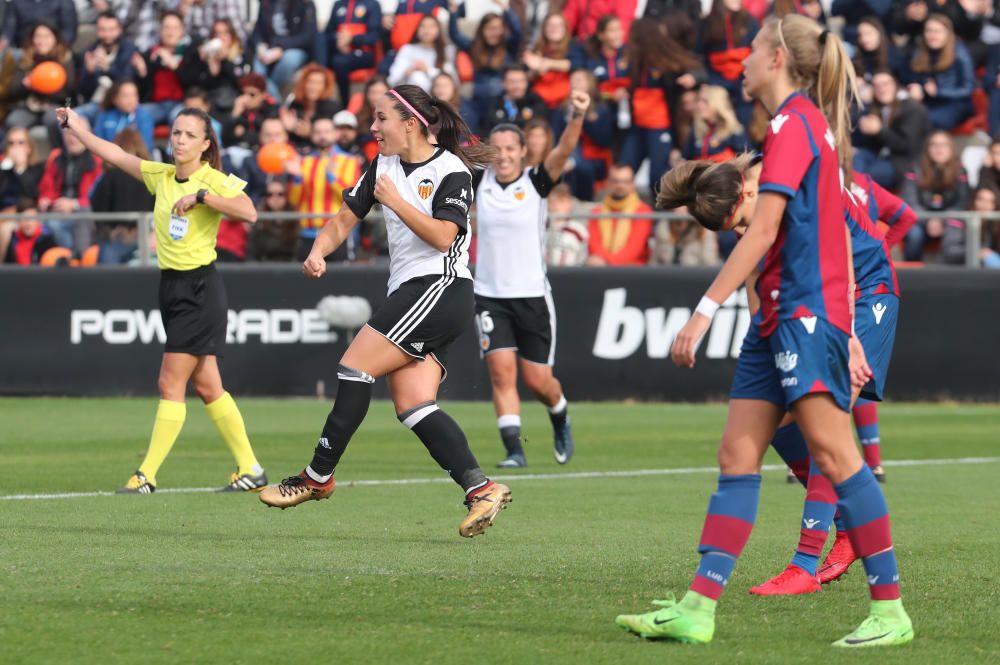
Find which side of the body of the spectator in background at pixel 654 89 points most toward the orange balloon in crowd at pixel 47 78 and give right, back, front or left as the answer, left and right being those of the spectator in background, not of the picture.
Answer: right

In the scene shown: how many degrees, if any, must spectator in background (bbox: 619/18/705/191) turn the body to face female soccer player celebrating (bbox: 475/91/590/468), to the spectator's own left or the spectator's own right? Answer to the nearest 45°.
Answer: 0° — they already face them

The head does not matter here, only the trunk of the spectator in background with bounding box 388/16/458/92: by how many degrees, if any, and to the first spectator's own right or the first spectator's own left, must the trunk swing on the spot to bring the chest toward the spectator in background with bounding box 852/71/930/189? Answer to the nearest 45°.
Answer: approximately 45° to the first spectator's own left

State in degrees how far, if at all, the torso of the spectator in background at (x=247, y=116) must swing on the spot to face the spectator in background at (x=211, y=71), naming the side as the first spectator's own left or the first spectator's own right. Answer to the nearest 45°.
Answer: approximately 135° to the first spectator's own right

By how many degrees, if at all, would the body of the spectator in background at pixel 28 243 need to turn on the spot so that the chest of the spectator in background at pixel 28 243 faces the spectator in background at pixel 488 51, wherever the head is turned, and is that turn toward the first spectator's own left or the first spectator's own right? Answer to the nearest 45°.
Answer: approximately 90° to the first spectator's own left

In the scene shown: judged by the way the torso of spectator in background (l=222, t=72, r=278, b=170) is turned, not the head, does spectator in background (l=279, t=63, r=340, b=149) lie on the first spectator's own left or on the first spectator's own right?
on the first spectator's own left

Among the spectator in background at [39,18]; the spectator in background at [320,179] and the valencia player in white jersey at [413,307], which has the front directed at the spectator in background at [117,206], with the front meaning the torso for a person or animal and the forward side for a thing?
the spectator in background at [39,18]

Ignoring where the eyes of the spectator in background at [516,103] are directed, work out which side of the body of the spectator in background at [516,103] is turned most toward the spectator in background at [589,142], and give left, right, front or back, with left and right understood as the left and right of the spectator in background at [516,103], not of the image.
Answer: left
